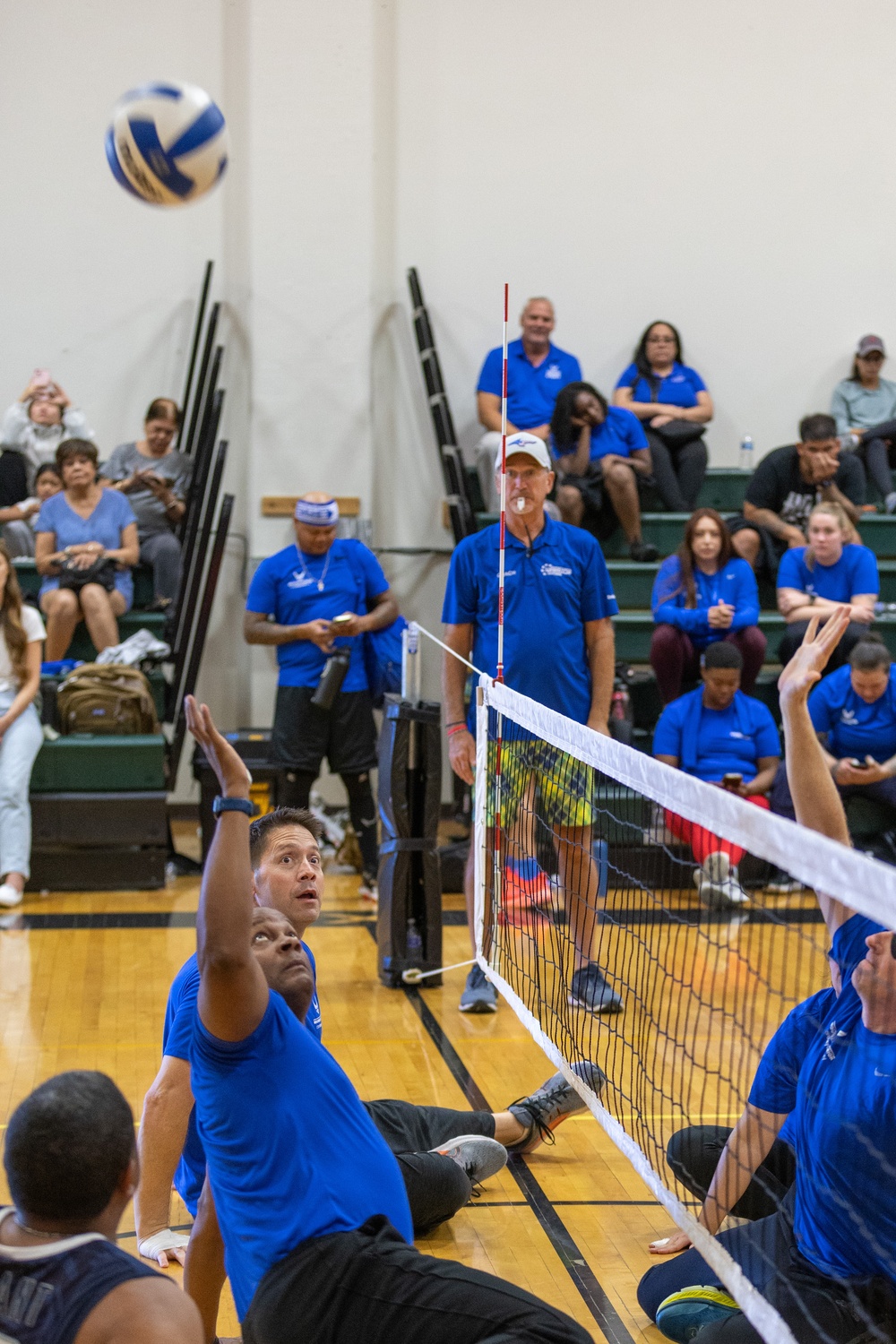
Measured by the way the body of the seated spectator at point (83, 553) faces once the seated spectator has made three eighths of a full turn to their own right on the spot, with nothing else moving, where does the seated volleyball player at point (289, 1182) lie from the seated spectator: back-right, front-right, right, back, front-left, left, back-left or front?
back-left

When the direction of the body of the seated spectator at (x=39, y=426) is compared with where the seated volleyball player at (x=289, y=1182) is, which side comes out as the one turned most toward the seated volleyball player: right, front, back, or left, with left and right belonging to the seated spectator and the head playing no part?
front

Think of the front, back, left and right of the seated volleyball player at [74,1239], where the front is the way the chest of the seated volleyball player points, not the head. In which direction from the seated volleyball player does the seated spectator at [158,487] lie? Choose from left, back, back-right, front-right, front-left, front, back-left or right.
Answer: front-left

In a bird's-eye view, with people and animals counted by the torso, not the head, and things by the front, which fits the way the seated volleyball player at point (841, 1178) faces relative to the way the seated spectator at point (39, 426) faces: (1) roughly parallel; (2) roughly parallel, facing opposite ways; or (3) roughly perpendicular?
roughly perpendicular

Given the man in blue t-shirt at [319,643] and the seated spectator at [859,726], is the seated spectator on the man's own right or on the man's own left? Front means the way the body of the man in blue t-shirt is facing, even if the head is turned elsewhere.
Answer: on the man's own left

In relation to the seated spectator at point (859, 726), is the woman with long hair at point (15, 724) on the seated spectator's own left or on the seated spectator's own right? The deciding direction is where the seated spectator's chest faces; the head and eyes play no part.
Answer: on the seated spectator's own right

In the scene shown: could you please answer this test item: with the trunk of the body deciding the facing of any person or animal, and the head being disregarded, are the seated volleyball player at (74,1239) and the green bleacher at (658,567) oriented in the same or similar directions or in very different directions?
very different directions

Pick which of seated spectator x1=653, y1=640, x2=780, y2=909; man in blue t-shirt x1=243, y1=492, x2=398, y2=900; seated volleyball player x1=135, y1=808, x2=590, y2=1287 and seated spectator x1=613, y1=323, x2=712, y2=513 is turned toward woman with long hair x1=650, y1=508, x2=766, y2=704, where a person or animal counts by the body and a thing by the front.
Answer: seated spectator x1=613, y1=323, x2=712, y2=513

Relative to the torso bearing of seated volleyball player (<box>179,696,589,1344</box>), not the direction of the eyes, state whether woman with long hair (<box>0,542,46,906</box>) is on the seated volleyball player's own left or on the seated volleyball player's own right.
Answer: on the seated volleyball player's own left

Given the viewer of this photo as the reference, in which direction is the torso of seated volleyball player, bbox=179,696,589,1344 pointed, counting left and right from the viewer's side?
facing to the right of the viewer
